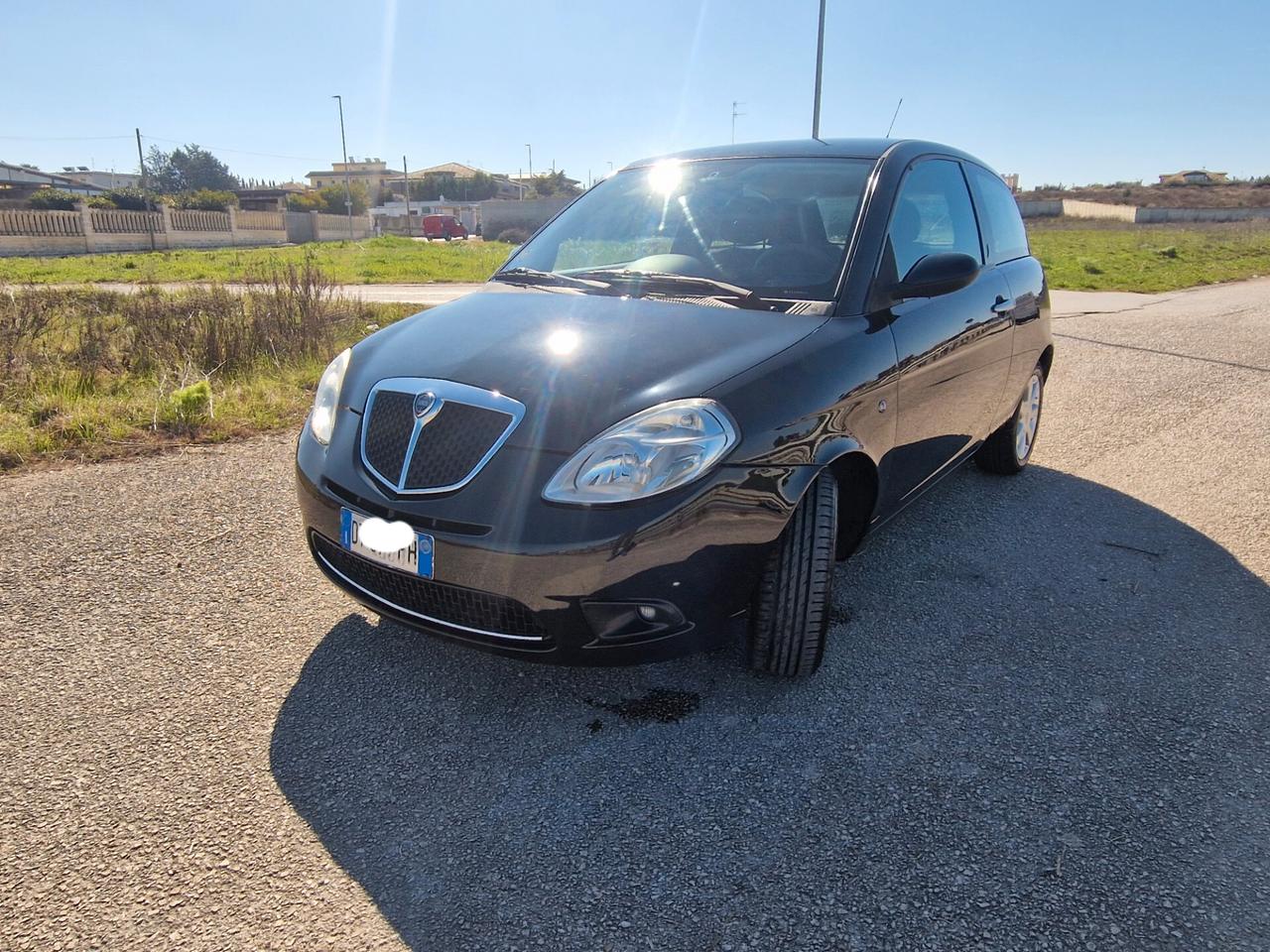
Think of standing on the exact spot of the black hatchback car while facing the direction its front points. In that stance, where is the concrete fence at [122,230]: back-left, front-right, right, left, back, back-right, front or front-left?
right

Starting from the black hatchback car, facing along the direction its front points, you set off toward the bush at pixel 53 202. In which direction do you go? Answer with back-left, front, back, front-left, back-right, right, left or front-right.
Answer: right

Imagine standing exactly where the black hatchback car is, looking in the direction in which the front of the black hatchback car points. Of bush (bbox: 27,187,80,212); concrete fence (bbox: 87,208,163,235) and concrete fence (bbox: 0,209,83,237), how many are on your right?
3

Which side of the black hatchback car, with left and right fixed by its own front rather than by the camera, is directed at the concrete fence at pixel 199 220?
right

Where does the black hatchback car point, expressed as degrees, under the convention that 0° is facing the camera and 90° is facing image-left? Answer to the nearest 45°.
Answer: approximately 45°

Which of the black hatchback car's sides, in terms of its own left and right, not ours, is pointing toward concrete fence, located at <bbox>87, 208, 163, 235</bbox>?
right

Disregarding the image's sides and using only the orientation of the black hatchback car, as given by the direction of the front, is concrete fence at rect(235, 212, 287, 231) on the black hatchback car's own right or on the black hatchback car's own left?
on the black hatchback car's own right
